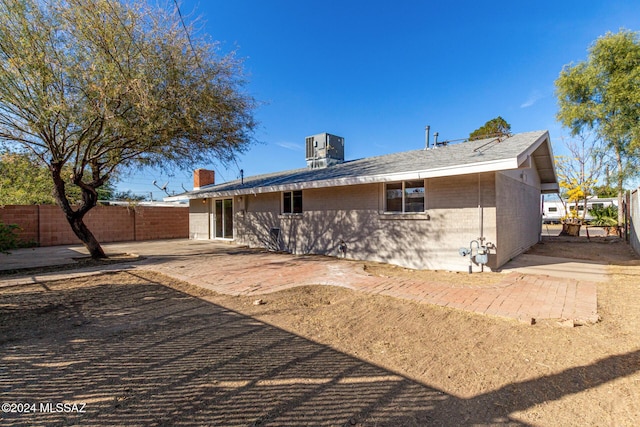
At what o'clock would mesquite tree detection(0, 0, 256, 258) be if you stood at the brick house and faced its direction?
The mesquite tree is roughly at 7 o'clock from the brick house.

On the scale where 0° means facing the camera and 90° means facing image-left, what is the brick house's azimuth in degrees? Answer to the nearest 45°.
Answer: approximately 225°

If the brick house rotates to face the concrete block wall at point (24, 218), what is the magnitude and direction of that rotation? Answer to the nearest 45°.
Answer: approximately 135° to its left

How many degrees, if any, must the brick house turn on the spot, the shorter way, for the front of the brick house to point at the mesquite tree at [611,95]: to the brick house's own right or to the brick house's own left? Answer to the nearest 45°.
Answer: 0° — it already faces it

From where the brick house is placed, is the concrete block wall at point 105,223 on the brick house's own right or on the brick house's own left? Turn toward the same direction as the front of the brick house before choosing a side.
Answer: on the brick house's own left
